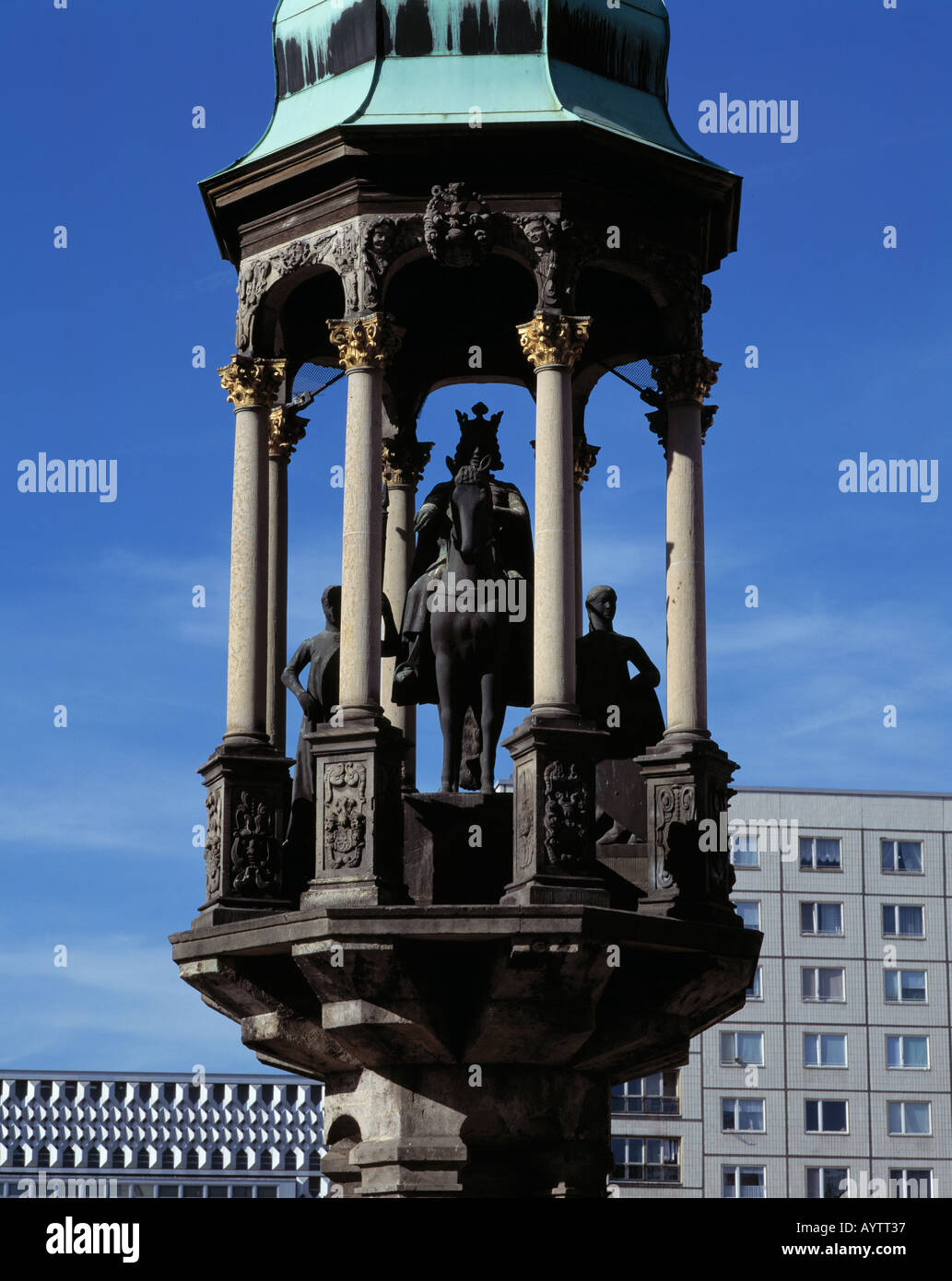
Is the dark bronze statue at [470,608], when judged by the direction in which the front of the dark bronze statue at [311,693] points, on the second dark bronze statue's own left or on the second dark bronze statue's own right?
on the second dark bronze statue's own left

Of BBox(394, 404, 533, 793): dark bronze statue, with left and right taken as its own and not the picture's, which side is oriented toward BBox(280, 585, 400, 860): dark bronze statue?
right

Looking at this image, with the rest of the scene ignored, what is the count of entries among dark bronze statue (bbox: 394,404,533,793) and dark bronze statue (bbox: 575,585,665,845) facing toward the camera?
2

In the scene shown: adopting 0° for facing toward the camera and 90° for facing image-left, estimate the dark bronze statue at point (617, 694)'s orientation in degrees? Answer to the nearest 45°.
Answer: approximately 0°

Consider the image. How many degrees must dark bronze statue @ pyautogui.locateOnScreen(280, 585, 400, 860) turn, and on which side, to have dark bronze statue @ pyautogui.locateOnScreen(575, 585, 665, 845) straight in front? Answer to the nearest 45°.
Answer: approximately 90° to its left

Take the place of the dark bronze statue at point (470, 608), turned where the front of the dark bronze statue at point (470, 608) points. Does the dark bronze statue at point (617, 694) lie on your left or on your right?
on your left

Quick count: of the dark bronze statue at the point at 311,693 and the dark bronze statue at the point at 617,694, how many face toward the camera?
2

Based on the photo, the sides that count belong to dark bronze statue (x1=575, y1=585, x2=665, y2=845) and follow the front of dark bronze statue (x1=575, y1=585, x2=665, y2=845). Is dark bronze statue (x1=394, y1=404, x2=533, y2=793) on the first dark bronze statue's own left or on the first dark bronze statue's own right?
on the first dark bronze statue's own right

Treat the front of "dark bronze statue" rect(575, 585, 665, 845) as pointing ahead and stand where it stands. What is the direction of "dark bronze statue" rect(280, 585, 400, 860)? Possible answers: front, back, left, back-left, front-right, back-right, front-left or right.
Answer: right

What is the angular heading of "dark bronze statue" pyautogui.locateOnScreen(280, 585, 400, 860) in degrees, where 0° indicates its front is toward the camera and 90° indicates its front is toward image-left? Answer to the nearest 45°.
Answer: approximately 0°

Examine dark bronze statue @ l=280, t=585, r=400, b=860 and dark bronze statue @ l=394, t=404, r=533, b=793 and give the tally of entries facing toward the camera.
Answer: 2
